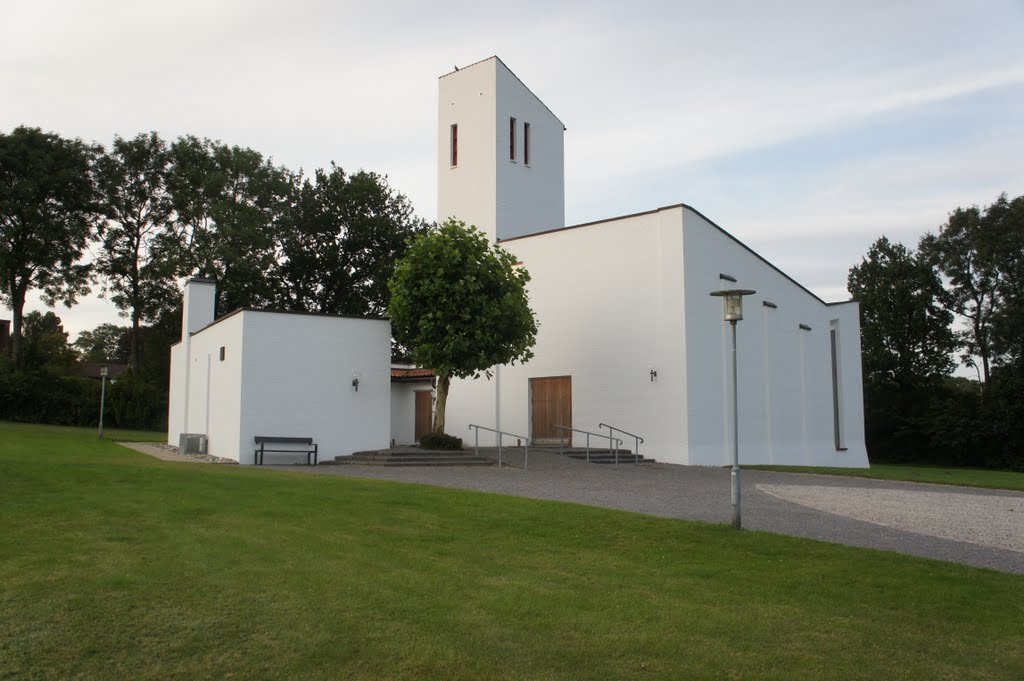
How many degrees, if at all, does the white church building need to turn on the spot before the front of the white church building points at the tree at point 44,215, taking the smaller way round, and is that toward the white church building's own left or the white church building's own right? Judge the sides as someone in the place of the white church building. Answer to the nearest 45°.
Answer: approximately 90° to the white church building's own right

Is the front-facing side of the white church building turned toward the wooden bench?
yes

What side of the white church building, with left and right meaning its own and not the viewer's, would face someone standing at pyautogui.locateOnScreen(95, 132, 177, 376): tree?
right

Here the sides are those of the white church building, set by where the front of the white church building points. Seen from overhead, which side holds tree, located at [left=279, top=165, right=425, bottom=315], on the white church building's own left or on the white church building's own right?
on the white church building's own right

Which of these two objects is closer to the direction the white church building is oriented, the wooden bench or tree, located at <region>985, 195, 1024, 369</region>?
the wooden bench

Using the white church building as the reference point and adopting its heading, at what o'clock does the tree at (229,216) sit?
The tree is roughly at 3 o'clock from the white church building.

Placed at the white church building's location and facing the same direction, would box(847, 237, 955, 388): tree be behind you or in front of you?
behind

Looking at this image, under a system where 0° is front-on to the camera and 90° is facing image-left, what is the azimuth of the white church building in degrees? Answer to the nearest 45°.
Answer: approximately 45°

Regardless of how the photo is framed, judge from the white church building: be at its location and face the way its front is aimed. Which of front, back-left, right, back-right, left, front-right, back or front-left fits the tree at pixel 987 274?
back

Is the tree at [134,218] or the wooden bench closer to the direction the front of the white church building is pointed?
the wooden bench
